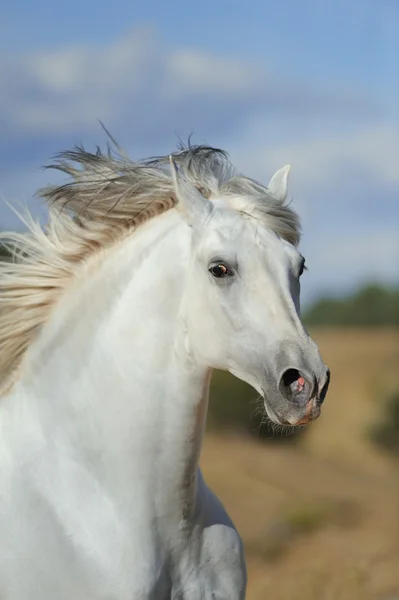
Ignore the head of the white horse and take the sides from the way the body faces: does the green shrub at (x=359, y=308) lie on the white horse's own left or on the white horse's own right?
on the white horse's own left

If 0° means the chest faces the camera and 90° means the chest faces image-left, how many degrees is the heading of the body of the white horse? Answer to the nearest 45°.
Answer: approximately 315°

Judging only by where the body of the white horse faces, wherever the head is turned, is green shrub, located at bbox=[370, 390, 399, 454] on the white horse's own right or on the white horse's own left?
on the white horse's own left
